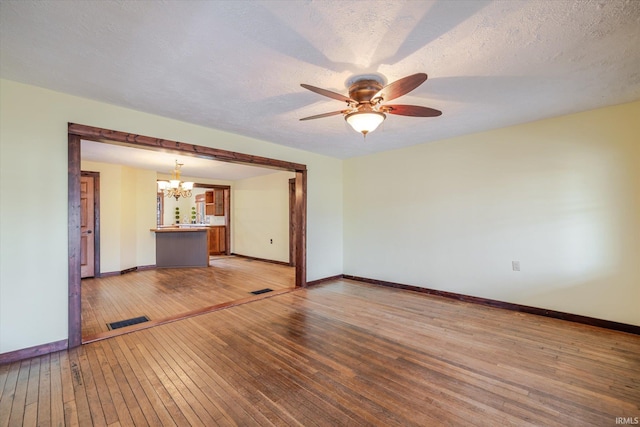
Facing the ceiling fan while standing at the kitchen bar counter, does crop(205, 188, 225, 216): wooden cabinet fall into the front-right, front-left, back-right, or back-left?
back-left

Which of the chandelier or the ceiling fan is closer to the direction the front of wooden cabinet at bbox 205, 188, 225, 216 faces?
the chandelier

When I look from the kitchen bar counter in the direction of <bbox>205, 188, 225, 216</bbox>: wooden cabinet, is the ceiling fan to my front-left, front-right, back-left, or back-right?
back-right

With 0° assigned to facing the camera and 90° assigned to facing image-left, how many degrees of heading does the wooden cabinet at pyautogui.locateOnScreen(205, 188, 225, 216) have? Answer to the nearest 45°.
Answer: approximately 45°

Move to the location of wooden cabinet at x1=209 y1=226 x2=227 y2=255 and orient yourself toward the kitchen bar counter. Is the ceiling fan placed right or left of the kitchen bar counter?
left

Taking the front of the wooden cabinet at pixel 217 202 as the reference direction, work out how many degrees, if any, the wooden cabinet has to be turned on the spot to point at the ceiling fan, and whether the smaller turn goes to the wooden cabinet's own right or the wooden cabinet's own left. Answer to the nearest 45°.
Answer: approximately 45° to the wooden cabinet's own left

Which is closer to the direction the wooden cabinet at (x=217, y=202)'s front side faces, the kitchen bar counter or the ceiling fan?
the kitchen bar counter

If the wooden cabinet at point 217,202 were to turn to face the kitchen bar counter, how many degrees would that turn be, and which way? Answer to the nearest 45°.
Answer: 0° — it already faces it

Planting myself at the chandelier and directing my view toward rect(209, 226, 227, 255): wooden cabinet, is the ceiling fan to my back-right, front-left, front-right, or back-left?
back-right
